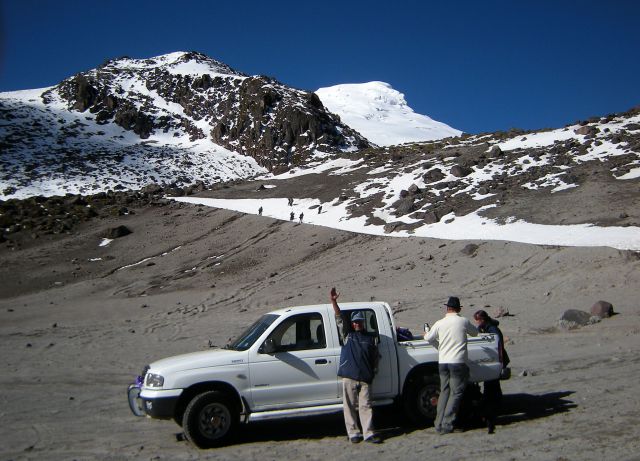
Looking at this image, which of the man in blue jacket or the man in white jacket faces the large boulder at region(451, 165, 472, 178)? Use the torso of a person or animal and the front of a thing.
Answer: the man in white jacket

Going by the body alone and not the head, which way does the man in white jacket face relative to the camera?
away from the camera

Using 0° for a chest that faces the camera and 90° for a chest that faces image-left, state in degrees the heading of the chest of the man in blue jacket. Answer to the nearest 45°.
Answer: approximately 0°

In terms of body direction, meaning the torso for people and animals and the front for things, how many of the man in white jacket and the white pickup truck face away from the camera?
1

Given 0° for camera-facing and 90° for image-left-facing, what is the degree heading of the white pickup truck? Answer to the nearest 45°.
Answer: approximately 45°

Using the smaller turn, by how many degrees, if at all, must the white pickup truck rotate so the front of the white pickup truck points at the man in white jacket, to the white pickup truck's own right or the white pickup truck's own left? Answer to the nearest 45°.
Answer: approximately 135° to the white pickup truck's own left

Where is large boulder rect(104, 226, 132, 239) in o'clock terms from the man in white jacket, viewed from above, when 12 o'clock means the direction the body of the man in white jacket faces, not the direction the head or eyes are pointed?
The large boulder is roughly at 11 o'clock from the man in white jacket.

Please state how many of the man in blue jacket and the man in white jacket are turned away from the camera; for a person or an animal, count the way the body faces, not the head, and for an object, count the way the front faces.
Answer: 1

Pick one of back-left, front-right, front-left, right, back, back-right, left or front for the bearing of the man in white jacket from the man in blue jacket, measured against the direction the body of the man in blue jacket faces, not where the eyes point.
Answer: left

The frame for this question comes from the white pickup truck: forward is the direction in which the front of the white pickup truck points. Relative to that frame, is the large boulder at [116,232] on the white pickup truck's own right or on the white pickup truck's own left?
on the white pickup truck's own right
